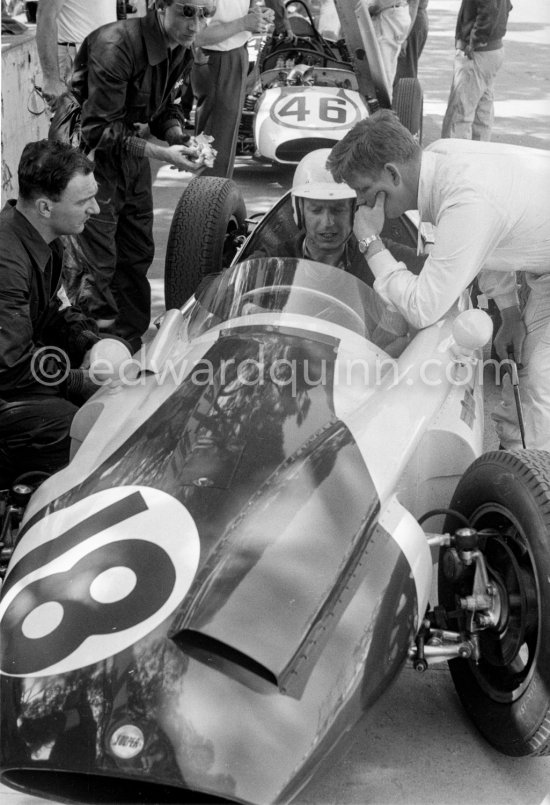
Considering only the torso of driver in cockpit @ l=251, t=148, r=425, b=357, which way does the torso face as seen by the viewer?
toward the camera

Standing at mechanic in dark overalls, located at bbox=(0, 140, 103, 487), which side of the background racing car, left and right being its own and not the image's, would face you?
front

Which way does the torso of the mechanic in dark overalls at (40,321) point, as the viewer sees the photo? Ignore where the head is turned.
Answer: to the viewer's right

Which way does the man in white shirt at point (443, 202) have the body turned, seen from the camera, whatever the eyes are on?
to the viewer's left

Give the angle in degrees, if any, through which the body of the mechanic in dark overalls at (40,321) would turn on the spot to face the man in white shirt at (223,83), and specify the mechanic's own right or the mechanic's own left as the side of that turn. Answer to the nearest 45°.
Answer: approximately 90° to the mechanic's own left

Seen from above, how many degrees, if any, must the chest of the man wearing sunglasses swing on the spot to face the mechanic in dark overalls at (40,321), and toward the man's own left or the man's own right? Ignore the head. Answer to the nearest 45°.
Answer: approximately 45° to the man's own right

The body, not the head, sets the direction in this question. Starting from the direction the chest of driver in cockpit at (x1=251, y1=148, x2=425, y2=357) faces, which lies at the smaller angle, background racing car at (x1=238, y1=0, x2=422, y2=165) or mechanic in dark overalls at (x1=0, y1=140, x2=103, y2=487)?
the mechanic in dark overalls

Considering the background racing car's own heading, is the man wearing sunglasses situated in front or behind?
in front

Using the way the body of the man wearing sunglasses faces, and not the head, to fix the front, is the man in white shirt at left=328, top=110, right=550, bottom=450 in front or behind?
in front

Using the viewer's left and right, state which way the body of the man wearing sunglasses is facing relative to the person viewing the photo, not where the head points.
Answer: facing the viewer and to the right of the viewer

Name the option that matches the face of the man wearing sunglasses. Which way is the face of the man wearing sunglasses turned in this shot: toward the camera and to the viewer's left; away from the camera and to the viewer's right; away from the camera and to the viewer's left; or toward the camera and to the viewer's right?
toward the camera and to the viewer's right

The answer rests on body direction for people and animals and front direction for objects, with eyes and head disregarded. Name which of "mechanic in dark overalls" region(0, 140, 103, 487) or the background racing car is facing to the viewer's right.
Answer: the mechanic in dark overalls

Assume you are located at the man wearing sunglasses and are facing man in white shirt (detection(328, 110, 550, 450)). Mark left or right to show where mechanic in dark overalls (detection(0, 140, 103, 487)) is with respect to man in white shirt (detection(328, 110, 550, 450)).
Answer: right

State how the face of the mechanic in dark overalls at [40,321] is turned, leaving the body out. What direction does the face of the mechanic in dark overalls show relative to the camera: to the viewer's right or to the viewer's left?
to the viewer's right

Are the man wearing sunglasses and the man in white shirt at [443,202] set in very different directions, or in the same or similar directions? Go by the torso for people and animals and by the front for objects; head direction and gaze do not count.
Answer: very different directions
